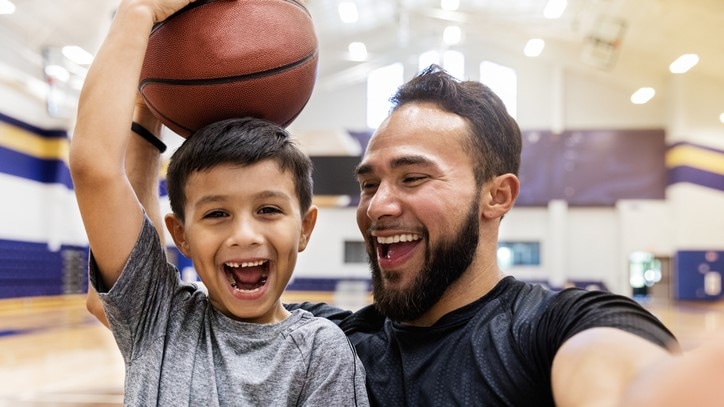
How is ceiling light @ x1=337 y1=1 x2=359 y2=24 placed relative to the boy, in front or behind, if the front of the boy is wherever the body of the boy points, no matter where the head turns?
behind

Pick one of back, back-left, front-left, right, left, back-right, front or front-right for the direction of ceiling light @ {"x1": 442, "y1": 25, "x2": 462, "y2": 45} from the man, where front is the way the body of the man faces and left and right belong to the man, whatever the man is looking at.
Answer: back-right

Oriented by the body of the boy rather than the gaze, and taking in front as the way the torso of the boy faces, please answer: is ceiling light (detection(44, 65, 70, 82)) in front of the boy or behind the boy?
behind

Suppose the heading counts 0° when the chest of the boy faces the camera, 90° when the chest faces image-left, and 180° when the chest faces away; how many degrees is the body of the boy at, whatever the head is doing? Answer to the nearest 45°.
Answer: approximately 0°

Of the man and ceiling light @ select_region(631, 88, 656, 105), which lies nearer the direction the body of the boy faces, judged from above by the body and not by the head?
the man

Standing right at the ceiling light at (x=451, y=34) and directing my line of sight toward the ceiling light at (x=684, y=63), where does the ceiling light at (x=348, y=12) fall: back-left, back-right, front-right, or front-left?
back-right

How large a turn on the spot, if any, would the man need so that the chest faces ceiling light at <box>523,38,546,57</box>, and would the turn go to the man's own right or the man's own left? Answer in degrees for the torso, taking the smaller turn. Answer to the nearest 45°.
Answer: approximately 135° to the man's own right

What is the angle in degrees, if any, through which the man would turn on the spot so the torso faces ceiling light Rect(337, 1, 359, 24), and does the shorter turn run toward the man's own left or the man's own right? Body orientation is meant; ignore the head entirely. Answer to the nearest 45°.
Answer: approximately 135° to the man's own right
